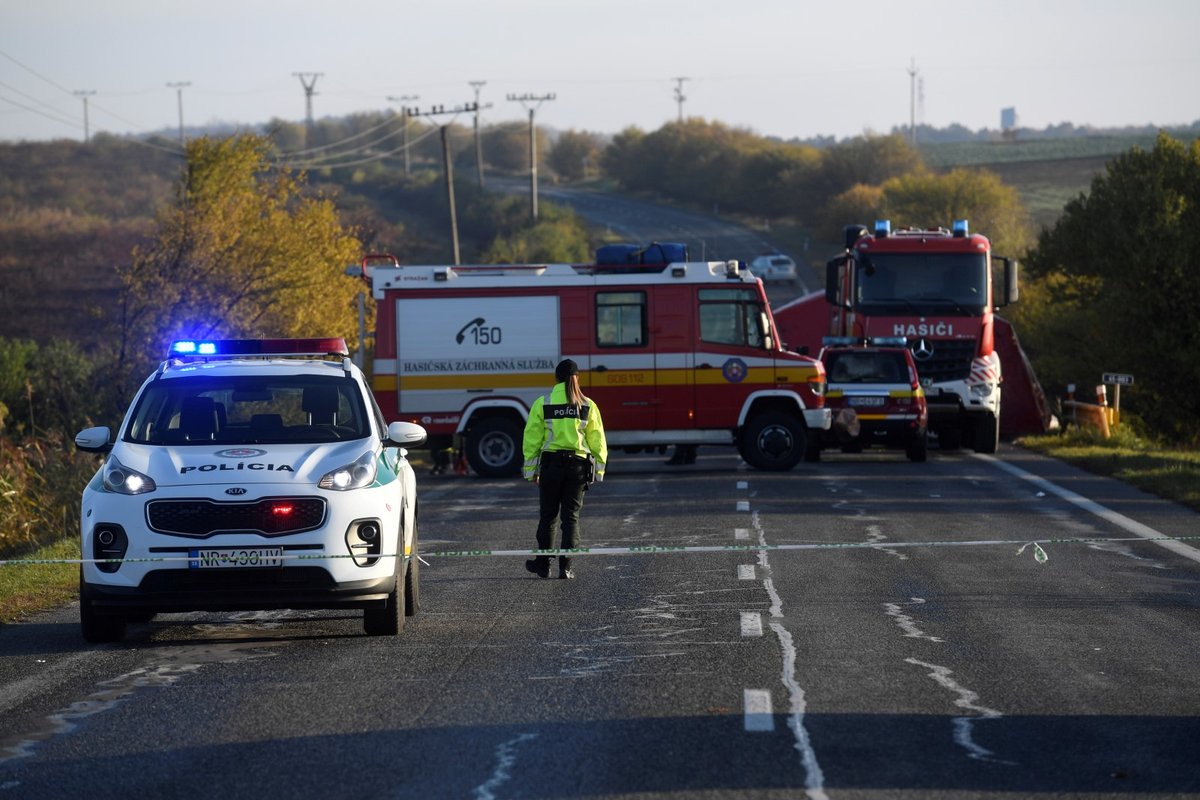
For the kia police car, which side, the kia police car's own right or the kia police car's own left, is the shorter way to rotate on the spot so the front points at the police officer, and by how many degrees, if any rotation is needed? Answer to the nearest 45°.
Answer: approximately 135° to the kia police car's own left

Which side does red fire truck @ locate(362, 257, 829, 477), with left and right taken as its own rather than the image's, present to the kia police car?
right

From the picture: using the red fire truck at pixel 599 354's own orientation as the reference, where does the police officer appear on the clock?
The police officer is roughly at 3 o'clock from the red fire truck.

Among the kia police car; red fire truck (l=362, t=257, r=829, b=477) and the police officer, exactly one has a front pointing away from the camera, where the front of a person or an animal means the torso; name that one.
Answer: the police officer

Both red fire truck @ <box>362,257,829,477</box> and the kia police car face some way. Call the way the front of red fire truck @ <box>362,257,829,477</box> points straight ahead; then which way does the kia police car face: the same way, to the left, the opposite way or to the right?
to the right

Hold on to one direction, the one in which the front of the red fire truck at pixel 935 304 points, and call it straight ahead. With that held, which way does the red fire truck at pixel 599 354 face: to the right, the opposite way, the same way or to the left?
to the left

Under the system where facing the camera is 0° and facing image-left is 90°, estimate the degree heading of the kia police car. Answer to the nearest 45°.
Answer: approximately 0°

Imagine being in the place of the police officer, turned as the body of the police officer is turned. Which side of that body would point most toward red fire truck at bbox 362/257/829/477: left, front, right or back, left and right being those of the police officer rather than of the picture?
front

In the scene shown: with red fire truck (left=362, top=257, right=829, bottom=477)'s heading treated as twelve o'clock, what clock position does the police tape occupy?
The police tape is roughly at 3 o'clock from the red fire truck.

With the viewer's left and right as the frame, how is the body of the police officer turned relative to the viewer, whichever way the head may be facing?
facing away from the viewer

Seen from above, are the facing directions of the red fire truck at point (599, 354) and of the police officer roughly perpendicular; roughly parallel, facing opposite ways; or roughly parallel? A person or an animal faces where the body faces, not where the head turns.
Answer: roughly perpendicular

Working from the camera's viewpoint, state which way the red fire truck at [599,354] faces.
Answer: facing to the right of the viewer

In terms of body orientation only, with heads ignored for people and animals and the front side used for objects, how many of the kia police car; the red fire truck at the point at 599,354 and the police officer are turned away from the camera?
1
